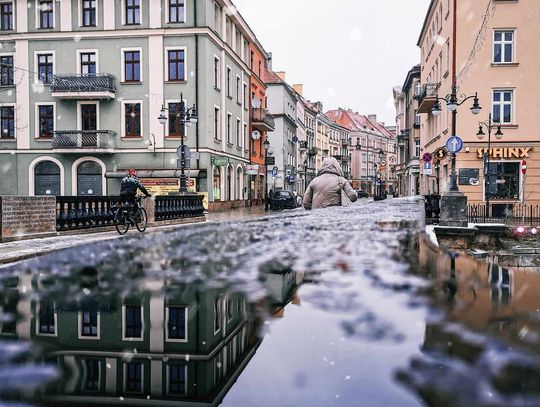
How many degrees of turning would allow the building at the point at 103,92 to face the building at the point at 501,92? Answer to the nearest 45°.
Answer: approximately 45° to its left

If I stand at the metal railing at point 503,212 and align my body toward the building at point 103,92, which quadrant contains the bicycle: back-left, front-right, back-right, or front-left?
front-left

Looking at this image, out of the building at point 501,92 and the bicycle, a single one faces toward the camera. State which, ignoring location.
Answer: the building

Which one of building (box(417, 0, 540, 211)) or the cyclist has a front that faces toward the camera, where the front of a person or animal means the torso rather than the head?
the building

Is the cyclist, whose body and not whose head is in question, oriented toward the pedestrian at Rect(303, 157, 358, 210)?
no

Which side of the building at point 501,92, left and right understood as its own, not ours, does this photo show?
front

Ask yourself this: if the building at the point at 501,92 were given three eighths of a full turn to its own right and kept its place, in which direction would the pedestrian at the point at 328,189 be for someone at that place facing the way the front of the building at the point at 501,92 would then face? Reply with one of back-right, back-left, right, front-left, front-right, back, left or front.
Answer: back-left

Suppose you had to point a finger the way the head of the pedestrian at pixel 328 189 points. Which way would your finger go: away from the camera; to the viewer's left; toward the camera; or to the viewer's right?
away from the camera

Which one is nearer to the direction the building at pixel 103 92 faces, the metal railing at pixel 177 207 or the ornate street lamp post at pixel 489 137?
the metal railing

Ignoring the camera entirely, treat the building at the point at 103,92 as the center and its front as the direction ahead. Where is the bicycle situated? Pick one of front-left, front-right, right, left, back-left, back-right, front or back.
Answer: front

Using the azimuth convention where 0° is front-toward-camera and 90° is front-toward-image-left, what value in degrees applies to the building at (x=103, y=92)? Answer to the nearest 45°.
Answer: approximately 0°
